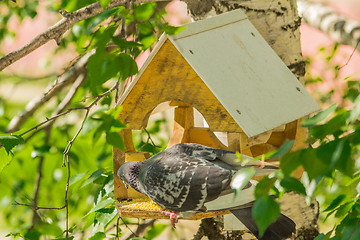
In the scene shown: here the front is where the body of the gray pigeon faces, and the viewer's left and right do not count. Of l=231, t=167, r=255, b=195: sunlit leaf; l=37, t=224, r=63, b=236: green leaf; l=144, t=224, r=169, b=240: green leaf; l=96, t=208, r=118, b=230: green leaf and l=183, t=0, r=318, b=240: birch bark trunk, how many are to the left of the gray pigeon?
1

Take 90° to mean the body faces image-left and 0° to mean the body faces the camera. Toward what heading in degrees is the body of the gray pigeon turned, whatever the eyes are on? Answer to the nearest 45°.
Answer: approximately 90°

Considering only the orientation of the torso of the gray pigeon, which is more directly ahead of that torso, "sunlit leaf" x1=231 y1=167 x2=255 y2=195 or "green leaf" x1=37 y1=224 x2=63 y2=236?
the green leaf

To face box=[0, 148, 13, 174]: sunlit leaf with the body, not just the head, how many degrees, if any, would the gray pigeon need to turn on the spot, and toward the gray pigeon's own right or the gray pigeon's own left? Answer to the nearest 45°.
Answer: approximately 45° to the gray pigeon's own right
